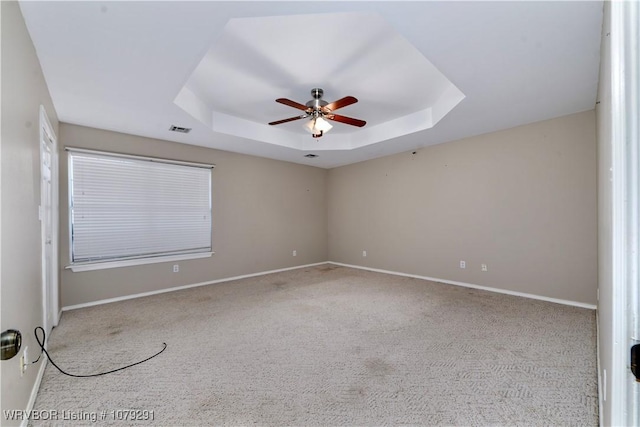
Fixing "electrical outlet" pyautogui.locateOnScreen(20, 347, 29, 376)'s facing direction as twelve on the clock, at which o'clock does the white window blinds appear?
The white window blinds is roughly at 10 o'clock from the electrical outlet.

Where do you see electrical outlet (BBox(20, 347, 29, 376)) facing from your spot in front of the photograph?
facing to the right of the viewer

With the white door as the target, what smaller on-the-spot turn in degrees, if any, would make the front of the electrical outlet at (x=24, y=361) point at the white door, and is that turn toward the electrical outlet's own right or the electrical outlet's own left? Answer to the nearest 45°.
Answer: approximately 90° to the electrical outlet's own left

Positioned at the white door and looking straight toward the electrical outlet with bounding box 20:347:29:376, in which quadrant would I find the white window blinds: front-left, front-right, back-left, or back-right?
back-left

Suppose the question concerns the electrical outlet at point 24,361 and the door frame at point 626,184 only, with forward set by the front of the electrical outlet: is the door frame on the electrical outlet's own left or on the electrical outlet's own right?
on the electrical outlet's own right
